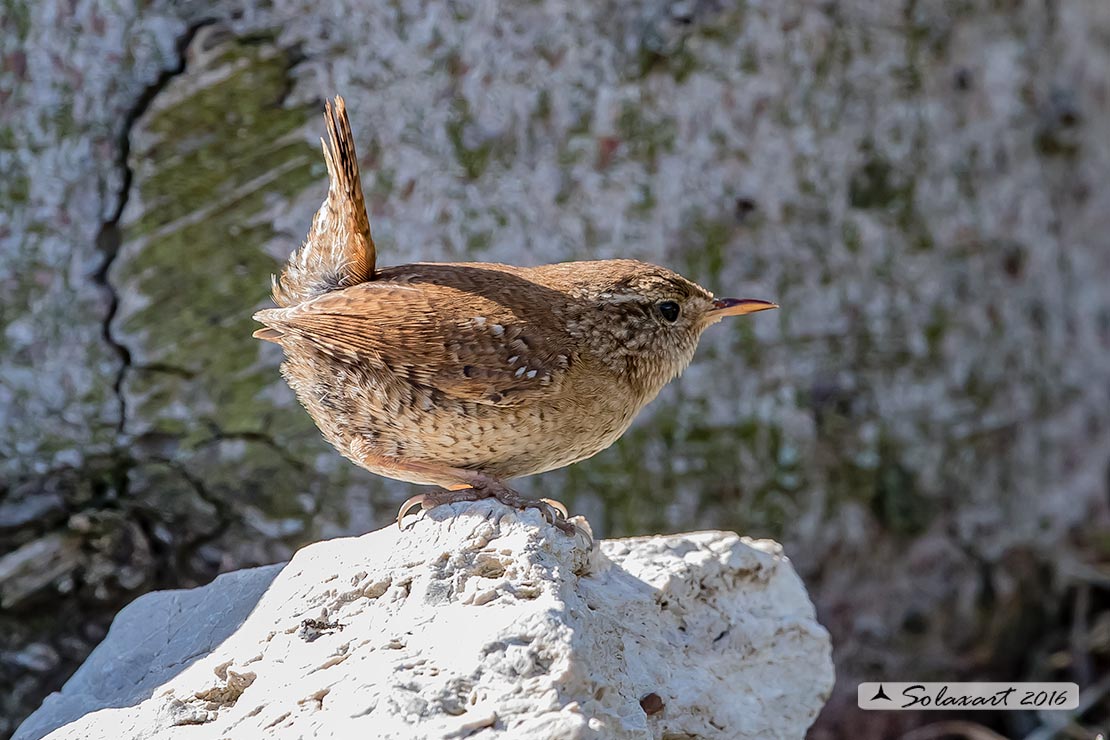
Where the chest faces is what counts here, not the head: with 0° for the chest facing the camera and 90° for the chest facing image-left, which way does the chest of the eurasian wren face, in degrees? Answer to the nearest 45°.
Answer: approximately 270°
